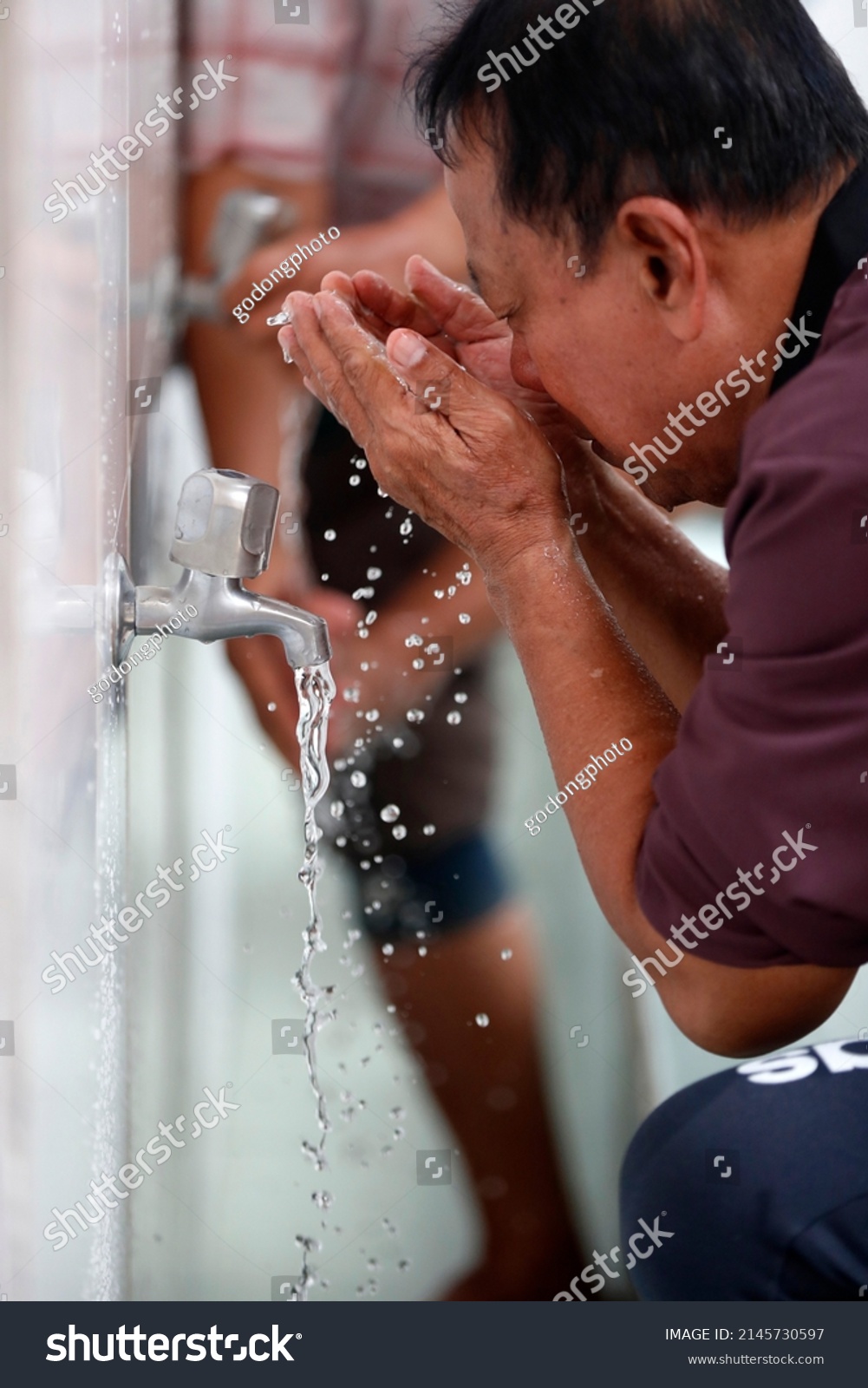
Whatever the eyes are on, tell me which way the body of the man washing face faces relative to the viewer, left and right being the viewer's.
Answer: facing to the left of the viewer

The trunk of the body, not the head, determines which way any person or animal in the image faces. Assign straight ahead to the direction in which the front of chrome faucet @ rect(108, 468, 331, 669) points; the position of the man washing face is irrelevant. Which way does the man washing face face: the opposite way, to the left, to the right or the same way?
the opposite way

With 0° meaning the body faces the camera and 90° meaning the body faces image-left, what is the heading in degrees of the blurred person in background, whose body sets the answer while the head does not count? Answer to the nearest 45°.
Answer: approximately 90°

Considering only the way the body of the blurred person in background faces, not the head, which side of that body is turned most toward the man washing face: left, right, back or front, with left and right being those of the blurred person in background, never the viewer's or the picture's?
left

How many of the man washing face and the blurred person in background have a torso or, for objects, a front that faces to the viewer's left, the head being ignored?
2

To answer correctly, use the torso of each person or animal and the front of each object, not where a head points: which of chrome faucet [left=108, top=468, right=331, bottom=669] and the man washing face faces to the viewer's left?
the man washing face

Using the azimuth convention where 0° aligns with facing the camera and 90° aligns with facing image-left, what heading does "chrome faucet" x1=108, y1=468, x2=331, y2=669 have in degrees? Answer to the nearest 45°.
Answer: approximately 270°

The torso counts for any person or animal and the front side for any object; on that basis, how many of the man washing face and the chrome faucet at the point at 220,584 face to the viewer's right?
1
